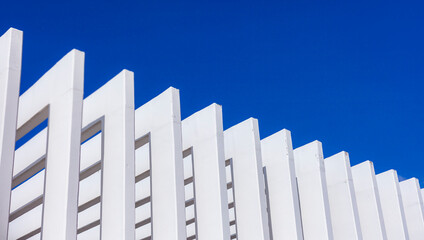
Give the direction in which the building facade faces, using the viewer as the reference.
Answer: facing the viewer and to the right of the viewer
